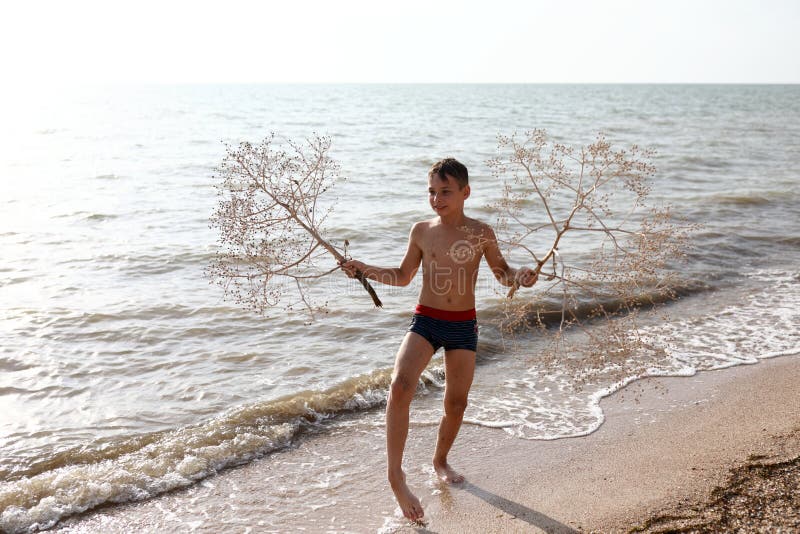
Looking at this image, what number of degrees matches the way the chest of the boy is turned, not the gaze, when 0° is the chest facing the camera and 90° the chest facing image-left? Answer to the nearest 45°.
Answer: approximately 0°
